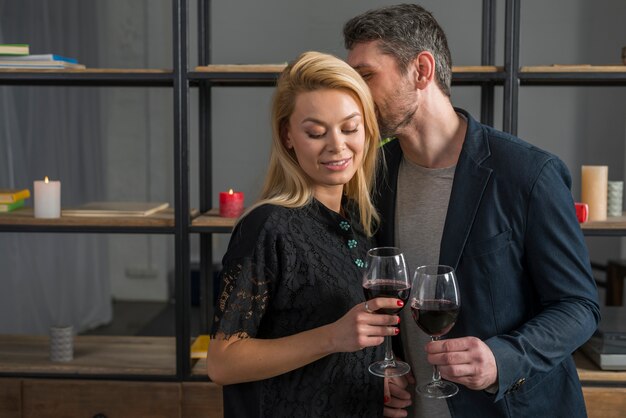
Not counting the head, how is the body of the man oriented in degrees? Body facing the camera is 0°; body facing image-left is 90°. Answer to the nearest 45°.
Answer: approximately 45°

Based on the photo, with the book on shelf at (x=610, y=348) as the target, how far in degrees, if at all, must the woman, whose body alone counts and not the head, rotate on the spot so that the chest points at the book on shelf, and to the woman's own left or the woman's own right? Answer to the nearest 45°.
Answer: approximately 90° to the woman's own left

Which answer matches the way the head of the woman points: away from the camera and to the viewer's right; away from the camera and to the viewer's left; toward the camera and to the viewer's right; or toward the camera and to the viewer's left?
toward the camera and to the viewer's right

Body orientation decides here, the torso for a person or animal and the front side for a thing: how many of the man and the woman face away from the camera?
0

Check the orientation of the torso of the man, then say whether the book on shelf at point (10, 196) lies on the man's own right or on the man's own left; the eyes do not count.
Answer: on the man's own right

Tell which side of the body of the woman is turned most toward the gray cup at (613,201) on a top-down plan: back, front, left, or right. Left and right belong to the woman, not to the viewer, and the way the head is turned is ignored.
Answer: left

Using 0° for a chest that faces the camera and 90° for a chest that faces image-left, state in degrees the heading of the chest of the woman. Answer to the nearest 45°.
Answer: approximately 315°

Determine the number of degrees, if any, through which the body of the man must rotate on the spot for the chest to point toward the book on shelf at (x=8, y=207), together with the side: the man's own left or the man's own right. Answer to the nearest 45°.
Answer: approximately 90° to the man's own right
